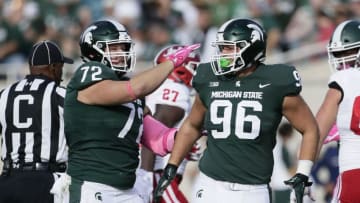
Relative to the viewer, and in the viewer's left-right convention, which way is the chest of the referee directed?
facing away from the viewer and to the right of the viewer

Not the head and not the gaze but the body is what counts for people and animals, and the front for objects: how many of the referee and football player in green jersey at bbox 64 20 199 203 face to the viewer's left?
0

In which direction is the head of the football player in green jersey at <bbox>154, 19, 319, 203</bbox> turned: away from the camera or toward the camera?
toward the camera

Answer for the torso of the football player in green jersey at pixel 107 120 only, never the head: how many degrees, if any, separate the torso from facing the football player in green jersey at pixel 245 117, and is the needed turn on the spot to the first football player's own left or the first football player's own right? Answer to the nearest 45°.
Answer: approximately 45° to the first football player's own left

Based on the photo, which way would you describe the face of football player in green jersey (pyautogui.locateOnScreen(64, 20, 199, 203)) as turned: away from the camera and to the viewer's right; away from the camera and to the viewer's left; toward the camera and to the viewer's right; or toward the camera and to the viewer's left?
toward the camera and to the viewer's right

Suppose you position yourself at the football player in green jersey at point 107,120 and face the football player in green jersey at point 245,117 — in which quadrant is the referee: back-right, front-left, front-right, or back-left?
back-left

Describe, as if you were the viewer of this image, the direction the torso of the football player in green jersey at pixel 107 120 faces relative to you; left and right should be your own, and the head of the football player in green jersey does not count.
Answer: facing the viewer and to the right of the viewer

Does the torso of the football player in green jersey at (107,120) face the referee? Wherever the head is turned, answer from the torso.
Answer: no

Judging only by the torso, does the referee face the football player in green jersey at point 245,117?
no

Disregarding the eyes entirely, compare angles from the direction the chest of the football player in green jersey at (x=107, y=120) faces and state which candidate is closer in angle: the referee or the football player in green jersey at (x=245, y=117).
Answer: the football player in green jersey

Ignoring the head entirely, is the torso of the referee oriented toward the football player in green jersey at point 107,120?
no
